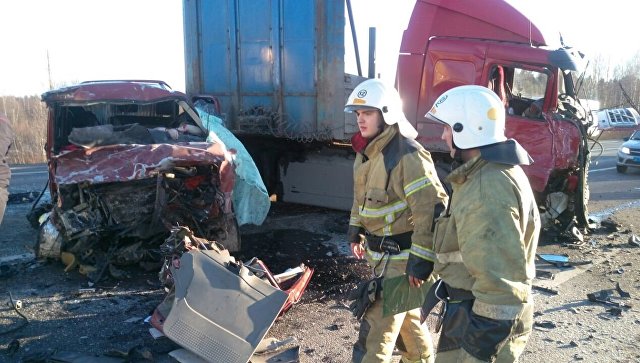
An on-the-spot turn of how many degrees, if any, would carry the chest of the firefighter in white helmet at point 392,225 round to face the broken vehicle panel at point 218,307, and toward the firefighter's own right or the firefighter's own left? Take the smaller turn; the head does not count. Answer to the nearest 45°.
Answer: approximately 45° to the firefighter's own right

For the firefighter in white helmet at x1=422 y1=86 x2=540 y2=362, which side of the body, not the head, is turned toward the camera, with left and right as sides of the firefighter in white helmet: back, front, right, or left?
left

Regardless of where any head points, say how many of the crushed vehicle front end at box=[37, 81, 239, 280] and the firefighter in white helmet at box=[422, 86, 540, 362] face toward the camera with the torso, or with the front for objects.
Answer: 1

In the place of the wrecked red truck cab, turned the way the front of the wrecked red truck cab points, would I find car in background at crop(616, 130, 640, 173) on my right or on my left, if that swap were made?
on my left

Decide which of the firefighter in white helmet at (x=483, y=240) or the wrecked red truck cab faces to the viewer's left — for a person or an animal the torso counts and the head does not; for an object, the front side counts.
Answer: the firefighter in white helmet

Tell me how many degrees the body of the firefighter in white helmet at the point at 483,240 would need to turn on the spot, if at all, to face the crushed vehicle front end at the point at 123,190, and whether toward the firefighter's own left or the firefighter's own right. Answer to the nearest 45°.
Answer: approximately 45° to the firefighter's own right

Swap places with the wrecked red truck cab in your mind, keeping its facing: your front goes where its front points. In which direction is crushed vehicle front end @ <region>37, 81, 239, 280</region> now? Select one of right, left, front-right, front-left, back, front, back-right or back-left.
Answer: back-right

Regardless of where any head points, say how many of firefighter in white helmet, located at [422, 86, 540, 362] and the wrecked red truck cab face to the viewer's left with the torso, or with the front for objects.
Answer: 1

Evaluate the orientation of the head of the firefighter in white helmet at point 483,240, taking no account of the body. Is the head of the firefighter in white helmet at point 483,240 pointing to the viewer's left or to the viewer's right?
to the viewer's left

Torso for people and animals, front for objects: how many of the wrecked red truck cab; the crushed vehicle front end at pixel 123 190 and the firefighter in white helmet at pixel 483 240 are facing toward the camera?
1

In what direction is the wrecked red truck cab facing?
to the viewer's right

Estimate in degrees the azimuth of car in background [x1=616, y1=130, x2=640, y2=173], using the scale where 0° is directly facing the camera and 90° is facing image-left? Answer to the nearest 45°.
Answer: approximately 45°

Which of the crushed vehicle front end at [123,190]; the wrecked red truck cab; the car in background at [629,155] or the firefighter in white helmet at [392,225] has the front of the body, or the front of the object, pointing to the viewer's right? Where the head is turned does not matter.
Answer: the wrecked red truck cab
